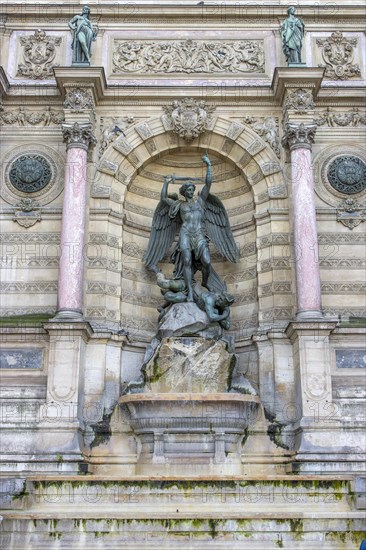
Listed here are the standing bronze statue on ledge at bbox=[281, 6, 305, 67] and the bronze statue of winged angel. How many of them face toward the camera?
2

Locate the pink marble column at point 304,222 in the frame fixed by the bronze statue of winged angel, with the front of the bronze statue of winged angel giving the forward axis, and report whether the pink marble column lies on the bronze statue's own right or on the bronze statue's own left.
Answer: on the bronze statue's own left

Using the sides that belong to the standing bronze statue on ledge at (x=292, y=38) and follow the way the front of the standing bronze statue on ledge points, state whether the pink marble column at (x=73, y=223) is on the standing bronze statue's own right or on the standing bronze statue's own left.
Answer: on the standing bronze statue's own right

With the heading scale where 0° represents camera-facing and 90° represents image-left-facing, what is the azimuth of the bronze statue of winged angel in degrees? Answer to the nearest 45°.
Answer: approximately 0°
